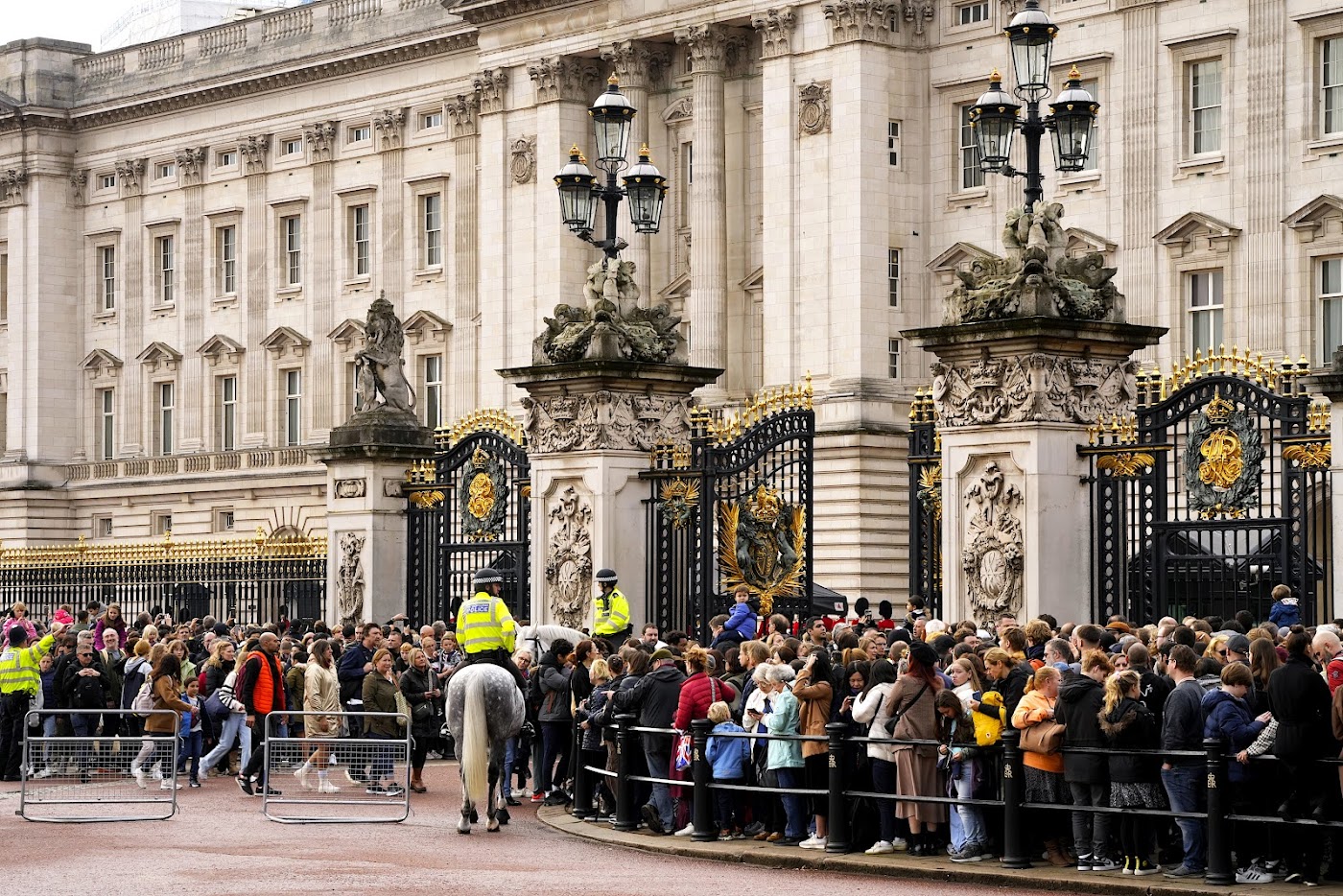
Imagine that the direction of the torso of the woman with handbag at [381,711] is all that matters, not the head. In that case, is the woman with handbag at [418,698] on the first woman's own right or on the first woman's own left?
on the first woman's own left

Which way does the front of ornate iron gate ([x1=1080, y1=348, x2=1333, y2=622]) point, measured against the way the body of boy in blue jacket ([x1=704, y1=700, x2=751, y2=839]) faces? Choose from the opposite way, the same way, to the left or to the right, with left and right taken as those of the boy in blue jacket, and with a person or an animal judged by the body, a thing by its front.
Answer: the opposite way

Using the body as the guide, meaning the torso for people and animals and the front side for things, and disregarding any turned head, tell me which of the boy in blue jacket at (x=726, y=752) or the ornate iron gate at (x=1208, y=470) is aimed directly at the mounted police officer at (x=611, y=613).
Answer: the boy in blue jacket

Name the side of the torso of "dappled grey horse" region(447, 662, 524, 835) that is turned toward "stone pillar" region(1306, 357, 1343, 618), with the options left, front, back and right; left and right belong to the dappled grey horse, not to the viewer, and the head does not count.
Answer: right

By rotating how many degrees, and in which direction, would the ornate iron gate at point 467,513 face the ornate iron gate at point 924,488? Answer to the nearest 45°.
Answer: approximately 45° to its left

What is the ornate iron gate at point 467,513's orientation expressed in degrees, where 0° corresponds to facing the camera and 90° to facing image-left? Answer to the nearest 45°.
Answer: approximately 0°

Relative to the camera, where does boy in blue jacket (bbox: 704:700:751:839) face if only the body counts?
away from the camera

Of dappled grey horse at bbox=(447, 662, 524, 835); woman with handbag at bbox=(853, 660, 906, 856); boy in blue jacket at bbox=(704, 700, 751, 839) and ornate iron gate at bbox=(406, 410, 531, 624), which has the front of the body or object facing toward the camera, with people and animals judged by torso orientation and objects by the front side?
the ornate iron gate

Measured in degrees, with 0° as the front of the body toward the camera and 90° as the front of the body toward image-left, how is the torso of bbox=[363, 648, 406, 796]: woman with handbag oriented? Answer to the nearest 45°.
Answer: approximately 315°

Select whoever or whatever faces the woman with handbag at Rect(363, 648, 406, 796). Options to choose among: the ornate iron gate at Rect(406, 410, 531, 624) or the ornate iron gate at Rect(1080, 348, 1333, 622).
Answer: the ornate iron gate at Rect(406, 410, 531, 624)

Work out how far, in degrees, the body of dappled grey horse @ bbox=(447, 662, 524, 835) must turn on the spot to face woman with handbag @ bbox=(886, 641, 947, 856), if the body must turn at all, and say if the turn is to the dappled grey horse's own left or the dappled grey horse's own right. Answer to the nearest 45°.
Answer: approximately 135° to the dappled grey horse's own right

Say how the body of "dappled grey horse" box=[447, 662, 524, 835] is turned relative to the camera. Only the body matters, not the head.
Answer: away from the camera
